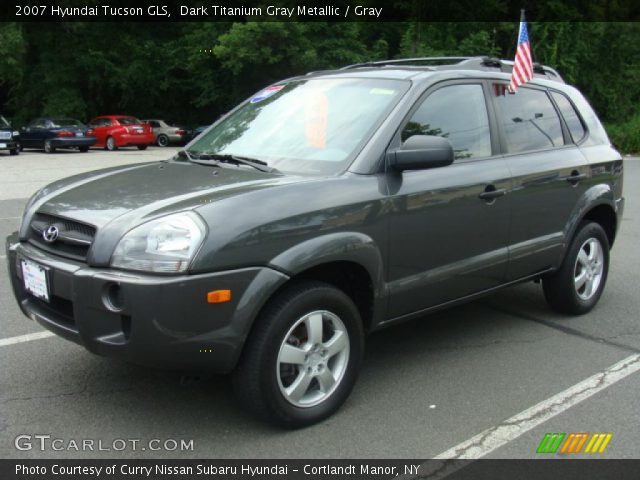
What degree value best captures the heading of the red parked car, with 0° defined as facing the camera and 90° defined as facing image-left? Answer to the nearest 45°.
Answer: approximately 135°

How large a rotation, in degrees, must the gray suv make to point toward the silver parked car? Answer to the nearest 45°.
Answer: approximately 135° to its right

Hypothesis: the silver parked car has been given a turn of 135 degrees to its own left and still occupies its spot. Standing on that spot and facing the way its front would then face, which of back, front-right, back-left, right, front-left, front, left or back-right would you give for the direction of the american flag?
front

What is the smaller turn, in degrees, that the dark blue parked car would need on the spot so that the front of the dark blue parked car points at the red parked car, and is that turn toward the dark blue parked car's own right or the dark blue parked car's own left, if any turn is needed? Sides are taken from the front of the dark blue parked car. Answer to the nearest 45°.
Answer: approximately 90° to the dark blue parked car's own right

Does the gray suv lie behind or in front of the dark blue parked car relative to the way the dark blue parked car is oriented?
behind

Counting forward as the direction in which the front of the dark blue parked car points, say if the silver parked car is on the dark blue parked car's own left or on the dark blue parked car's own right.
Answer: on the dark blue parked car's own right

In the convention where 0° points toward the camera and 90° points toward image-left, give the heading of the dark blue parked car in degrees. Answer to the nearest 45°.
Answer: approximately 135°

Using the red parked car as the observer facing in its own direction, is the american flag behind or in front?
behind
